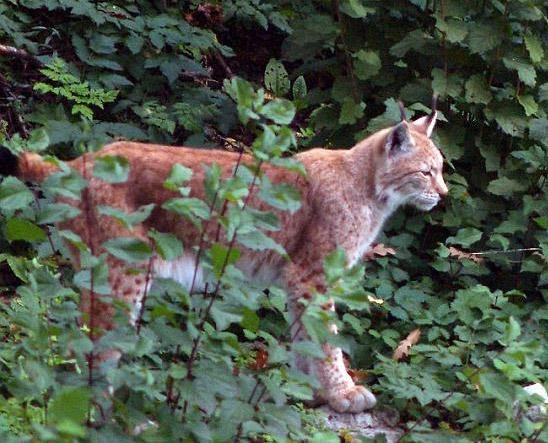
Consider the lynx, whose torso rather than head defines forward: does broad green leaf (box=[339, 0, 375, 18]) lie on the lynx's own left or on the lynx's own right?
on the lynx's own left

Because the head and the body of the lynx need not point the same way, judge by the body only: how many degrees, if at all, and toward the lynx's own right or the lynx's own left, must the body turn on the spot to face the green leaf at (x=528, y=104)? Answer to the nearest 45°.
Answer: approximately 45° to the lynx's own left

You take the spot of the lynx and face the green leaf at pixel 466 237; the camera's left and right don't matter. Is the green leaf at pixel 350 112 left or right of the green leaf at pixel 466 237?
left

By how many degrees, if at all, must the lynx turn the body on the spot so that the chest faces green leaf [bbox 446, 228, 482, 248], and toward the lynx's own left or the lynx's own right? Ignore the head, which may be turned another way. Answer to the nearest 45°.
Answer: approximately 45° to the lynx's own left

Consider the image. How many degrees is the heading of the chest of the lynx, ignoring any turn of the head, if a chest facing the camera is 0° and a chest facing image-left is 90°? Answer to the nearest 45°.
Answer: approximately 270°

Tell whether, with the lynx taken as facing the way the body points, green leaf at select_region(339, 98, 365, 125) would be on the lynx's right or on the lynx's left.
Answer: on the lynx's left

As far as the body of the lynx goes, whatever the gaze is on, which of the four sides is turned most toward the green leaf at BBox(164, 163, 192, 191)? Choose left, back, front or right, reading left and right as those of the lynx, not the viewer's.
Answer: right

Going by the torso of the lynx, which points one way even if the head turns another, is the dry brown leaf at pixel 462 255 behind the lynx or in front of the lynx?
in front

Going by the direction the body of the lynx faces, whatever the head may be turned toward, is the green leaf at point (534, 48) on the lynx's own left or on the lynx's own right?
on the lynx's own left

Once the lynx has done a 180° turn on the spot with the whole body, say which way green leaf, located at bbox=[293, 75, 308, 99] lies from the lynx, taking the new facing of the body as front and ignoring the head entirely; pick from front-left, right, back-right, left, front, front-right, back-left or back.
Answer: right
